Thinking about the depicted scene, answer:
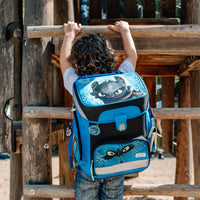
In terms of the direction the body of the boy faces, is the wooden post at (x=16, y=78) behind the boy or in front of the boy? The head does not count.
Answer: in front

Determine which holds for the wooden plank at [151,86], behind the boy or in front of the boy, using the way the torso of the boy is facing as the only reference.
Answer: in front

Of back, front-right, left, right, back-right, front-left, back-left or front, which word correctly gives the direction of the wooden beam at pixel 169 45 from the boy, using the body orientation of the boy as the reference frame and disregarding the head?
front-right

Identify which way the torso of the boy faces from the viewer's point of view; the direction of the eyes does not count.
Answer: away from the camera

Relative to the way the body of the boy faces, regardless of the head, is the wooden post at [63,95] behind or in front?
in front

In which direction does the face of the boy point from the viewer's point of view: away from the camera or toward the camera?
away from the camera

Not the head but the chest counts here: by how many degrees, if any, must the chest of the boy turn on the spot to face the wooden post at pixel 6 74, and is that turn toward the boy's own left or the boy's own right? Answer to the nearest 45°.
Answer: approximately 45° to the boy's own left
